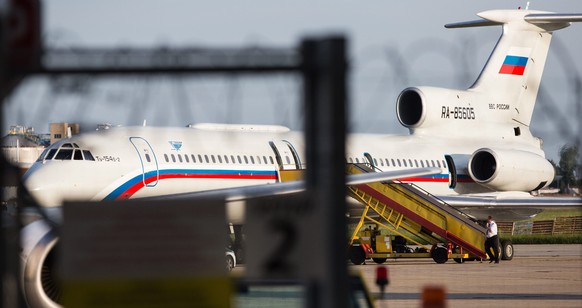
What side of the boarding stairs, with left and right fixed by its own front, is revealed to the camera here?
left

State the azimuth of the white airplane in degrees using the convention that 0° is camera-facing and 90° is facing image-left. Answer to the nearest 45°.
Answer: approximately 45°

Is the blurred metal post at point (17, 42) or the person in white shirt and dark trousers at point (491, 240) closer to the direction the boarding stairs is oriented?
the blurred metal post

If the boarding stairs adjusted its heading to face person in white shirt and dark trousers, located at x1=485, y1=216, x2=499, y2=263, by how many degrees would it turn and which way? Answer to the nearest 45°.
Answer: approximately 135° to its right

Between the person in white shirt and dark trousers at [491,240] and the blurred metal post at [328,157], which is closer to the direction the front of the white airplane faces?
the blurred metal post

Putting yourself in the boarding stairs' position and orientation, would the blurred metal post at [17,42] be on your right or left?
on your left
